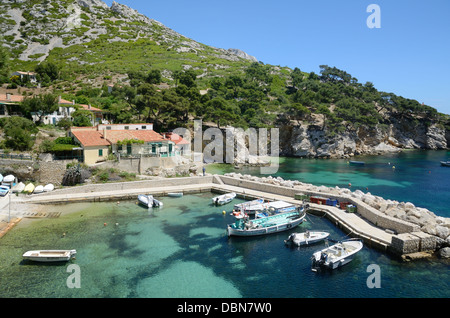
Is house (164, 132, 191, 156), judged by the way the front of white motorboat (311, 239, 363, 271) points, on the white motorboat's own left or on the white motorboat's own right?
on the white motorboat's own left

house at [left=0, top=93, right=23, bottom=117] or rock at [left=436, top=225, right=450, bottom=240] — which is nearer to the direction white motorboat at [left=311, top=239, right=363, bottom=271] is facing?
the rock
